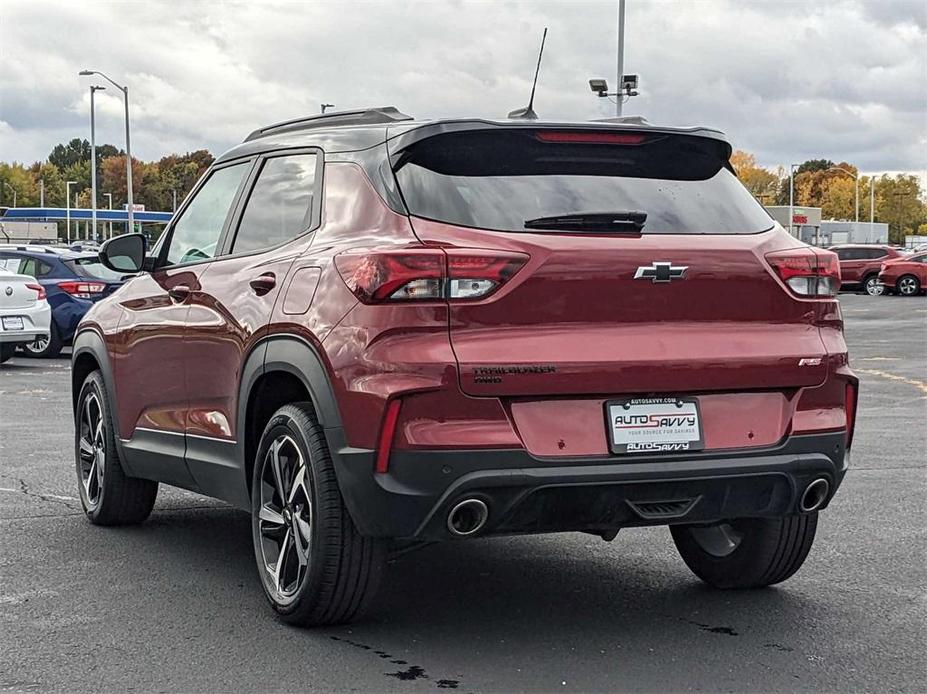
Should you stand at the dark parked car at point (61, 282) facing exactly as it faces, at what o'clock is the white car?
The white car is roughly at 8 o'clock from the dark parked car.

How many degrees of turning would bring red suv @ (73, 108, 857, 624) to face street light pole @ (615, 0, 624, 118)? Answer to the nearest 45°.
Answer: approximately 45° to its right

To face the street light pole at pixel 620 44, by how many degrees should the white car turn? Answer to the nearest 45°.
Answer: approximately 90° to its right

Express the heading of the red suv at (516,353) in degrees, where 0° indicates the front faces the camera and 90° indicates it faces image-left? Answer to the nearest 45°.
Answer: approximately 135°

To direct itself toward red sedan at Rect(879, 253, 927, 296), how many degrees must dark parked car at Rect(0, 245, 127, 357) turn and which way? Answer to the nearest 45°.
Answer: approximately 90° to its right

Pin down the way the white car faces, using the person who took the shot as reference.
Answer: facing away from the viewer and to the left of the viewer

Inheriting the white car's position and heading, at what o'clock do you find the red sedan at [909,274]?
The red sedan is roughly at 3 o'clock from the white car.

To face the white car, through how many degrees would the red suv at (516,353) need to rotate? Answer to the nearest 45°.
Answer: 0° — it already faces it

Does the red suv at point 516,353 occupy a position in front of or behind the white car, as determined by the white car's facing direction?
behind

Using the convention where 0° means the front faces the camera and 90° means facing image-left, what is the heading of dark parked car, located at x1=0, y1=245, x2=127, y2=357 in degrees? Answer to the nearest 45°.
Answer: approximately 135°

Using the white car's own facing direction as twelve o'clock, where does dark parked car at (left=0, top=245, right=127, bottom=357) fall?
The dark parked car is roughly at 2 o'clock from the white car.
